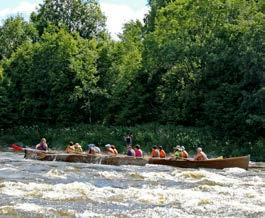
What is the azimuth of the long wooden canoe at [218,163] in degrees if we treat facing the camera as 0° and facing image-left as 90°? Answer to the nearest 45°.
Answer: approximately 270°

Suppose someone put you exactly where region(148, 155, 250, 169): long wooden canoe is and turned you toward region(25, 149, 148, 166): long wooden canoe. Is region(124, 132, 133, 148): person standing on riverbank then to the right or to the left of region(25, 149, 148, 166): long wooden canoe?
right

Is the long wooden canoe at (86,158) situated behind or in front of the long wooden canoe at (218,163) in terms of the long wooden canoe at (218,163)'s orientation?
behind
